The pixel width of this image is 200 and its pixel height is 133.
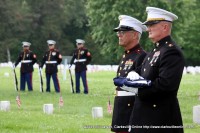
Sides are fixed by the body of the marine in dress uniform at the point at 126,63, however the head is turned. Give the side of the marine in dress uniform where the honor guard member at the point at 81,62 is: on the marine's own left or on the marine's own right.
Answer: on the marine's own right

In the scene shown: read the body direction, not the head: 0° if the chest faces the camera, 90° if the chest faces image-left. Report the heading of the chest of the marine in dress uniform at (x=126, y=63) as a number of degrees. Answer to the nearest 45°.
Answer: approximately 45°

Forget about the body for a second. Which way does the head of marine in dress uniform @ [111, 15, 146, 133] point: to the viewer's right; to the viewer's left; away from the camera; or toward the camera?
to the viewer's left

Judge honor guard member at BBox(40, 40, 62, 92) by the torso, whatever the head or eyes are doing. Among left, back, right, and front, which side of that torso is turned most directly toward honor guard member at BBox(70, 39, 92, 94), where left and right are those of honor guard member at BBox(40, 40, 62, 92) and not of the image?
left

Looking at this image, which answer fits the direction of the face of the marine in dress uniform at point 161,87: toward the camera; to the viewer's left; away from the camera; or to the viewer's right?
to the viewer's left

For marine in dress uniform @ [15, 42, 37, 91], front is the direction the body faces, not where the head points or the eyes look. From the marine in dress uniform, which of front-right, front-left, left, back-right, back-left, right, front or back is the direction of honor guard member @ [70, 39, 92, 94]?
left

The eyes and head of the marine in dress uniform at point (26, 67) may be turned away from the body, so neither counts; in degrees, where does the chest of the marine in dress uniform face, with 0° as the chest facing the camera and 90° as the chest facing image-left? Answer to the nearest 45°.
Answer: approximately 45°

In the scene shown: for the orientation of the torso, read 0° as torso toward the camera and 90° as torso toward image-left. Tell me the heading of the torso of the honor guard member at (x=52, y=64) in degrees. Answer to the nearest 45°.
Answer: approximately 45°
